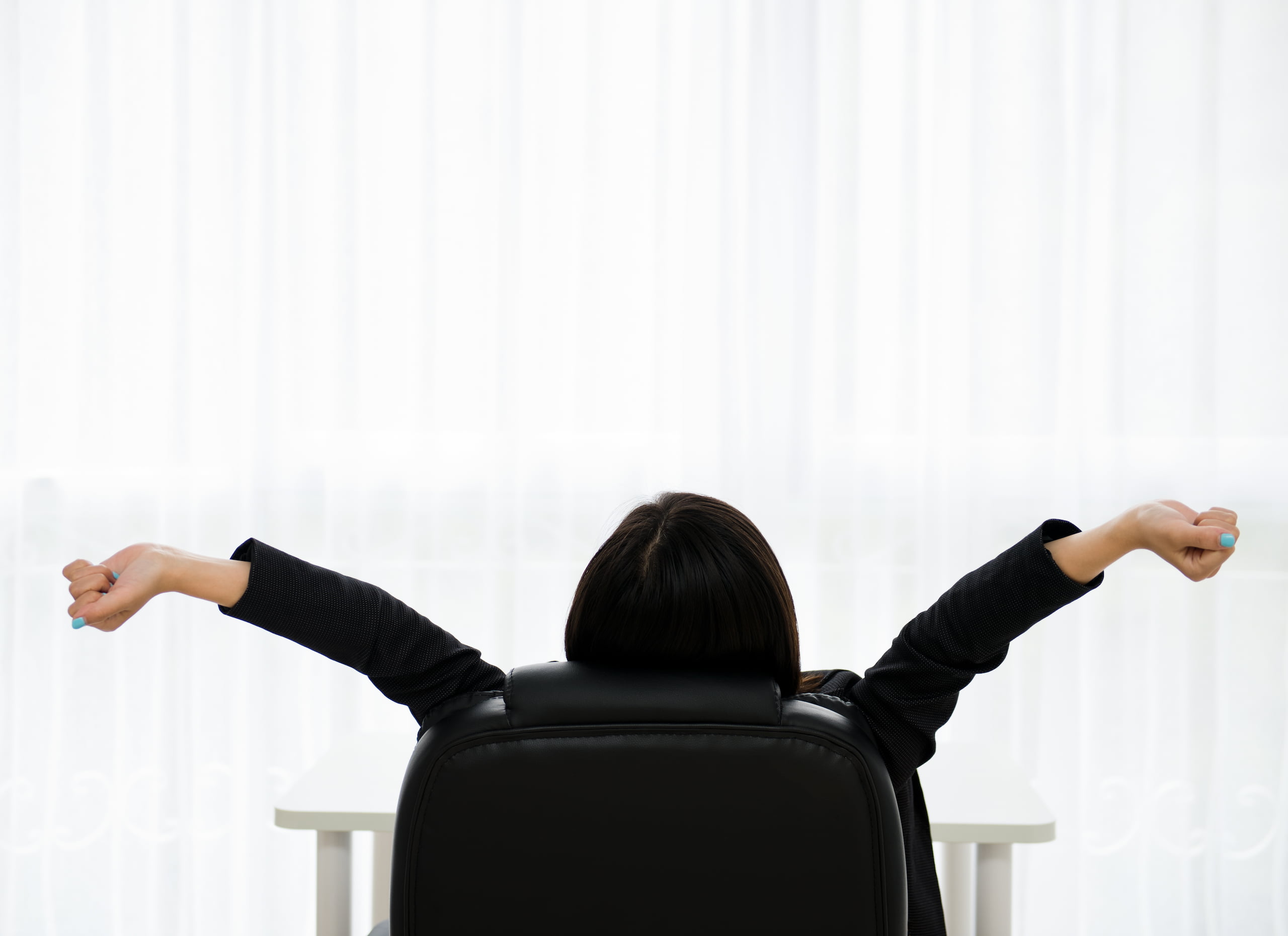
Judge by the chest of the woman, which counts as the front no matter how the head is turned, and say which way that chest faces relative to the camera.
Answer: away from the camera

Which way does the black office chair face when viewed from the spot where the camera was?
facing away from the viewer

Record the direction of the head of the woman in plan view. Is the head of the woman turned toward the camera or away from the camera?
away from the camera
